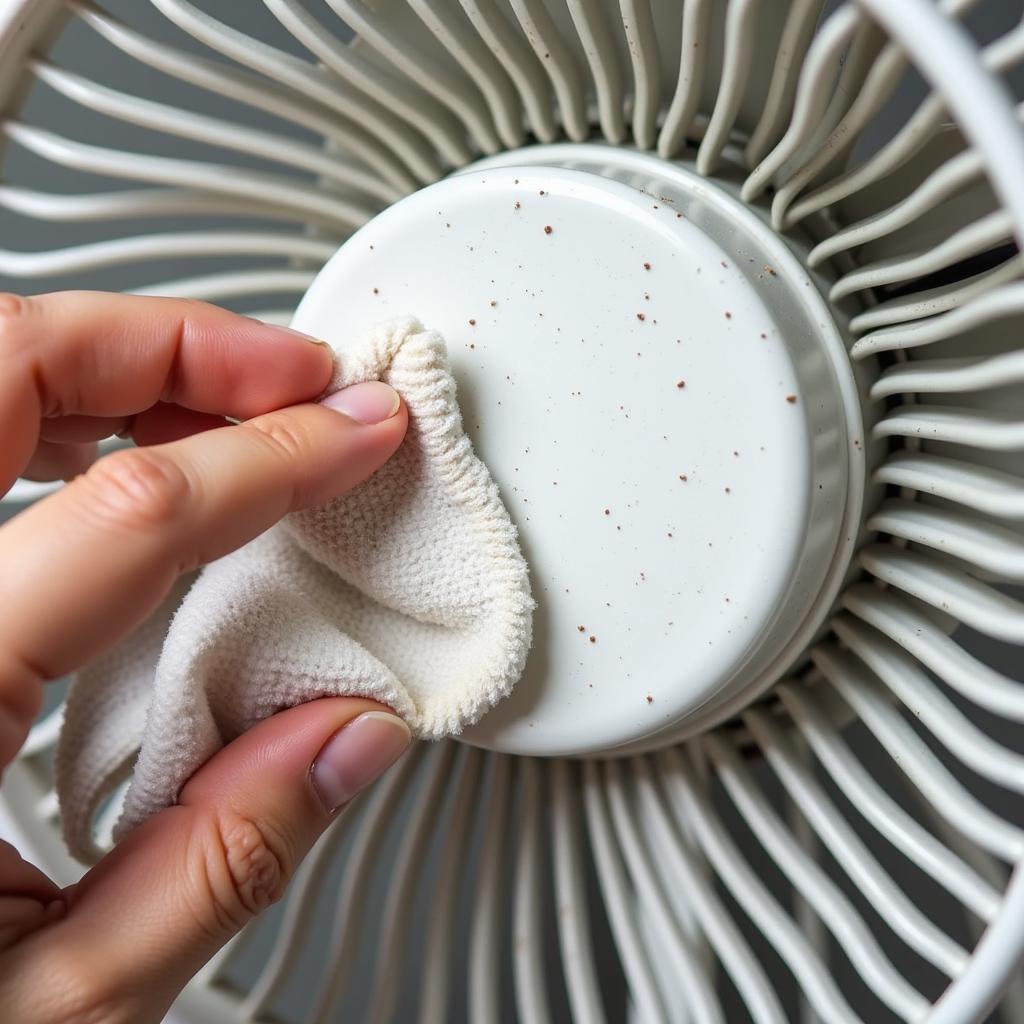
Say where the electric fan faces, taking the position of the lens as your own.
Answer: facing the viewer and to the left of the viewer
